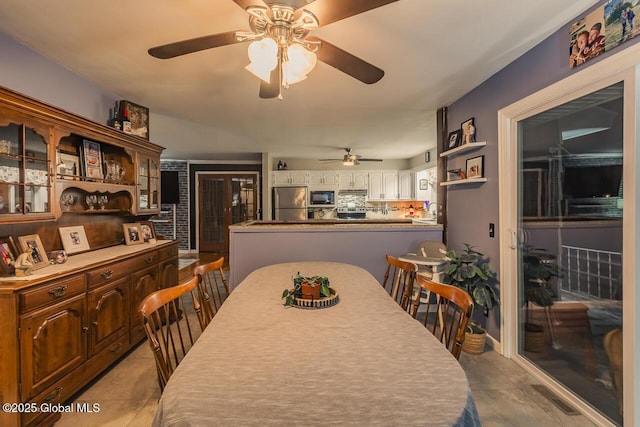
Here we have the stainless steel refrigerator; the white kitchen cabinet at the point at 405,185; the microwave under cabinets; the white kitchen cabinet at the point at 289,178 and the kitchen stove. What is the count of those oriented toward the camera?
5

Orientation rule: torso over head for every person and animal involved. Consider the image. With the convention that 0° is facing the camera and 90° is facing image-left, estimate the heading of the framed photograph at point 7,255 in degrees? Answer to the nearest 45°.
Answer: approximately 315°

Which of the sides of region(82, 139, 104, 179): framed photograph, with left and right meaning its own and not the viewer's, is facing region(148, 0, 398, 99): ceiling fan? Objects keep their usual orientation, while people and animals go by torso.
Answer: front

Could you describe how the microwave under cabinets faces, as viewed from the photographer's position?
facing the viewer

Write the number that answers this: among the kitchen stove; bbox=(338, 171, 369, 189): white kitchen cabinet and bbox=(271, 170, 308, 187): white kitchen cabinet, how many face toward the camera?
3

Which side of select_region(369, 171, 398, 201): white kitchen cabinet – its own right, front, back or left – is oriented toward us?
front

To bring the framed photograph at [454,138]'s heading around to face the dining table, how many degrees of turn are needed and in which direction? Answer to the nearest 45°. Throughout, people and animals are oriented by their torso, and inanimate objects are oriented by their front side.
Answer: approximately 45° to its left

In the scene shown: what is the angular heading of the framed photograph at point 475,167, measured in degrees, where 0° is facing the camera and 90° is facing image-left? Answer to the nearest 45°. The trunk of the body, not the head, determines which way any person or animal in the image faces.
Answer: approximately 45°

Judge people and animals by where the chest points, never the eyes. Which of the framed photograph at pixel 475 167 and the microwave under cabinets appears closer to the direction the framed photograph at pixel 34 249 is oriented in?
the framed photograph

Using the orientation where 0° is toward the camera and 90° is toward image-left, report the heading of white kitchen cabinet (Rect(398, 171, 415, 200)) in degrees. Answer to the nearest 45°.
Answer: approximately 0°

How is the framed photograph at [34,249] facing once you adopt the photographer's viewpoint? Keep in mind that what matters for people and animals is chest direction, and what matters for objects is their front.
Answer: facing the viewer and to the right of the viewer

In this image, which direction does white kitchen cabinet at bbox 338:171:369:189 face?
toward the camera

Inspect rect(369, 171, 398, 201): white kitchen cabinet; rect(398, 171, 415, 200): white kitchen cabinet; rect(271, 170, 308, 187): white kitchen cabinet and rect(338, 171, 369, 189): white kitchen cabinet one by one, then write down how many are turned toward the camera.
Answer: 4

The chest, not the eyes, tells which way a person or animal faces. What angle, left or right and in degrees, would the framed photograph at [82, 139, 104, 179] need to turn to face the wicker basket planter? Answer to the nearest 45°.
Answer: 0° — it already faces it

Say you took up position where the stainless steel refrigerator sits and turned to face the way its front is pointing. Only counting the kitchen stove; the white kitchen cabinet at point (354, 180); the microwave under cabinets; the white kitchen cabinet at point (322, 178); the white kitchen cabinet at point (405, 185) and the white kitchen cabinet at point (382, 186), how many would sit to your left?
6

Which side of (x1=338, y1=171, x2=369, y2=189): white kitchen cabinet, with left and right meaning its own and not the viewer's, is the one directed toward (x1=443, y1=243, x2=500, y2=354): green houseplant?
front

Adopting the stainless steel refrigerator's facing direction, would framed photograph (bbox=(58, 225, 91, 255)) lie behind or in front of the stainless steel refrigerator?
in front

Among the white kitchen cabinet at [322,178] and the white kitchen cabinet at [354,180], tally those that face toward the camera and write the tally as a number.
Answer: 2
